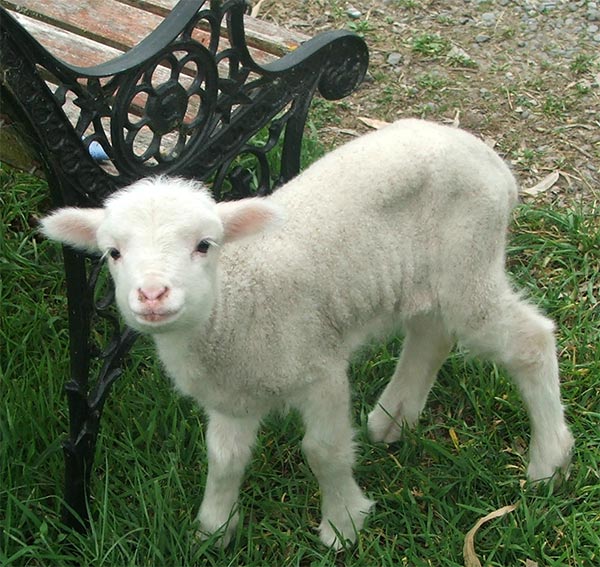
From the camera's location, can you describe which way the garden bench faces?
facing away from the viewer and to the right of the viewer

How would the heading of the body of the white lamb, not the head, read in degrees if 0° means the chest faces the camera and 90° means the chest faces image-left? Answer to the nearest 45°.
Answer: approximately 45°

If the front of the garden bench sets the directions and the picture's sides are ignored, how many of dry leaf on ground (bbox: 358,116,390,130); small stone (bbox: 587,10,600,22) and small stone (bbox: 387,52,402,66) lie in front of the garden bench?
3

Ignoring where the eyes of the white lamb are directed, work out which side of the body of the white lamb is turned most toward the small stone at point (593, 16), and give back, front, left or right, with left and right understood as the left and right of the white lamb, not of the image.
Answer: back

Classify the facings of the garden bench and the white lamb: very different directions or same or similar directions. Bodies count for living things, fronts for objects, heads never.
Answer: very different directions

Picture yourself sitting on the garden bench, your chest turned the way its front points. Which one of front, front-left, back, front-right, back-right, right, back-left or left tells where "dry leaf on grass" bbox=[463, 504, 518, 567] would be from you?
right

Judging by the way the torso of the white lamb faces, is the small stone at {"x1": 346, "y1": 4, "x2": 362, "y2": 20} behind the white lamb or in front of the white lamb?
behind

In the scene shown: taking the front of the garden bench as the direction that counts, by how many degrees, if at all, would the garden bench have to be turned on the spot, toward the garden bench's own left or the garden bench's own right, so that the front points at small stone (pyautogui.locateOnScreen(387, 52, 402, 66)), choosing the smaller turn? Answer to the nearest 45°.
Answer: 0° — it already faces it

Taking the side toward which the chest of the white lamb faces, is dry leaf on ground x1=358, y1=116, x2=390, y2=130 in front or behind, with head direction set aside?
behind

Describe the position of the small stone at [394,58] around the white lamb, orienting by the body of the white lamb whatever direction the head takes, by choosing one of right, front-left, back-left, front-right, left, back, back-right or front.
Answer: back-right
